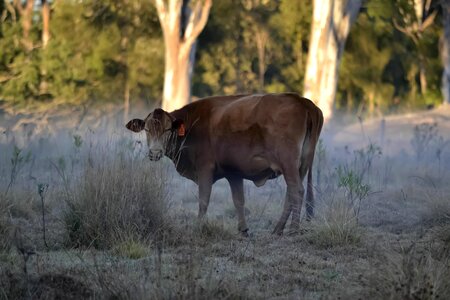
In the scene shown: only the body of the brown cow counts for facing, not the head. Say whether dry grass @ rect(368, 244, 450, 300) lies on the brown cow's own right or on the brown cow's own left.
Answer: on the brown cow's own left

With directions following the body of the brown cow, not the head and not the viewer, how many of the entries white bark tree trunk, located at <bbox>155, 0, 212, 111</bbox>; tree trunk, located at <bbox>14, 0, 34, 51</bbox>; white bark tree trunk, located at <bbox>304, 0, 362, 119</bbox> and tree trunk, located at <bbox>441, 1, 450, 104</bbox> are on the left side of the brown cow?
0

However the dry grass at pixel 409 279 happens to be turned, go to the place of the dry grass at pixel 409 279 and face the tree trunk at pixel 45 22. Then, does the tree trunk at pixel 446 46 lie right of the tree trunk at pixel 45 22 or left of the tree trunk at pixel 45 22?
right

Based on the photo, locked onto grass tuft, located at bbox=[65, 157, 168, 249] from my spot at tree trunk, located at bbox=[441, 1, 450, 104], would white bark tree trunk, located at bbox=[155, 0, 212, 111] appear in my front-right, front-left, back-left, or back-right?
front-right

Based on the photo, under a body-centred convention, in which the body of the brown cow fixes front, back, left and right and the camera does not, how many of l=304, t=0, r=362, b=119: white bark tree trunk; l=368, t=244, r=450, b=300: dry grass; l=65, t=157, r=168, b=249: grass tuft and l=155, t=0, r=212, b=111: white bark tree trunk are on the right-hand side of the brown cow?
2

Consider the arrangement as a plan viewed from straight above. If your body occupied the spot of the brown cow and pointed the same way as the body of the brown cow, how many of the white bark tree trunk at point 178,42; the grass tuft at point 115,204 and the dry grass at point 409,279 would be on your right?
1

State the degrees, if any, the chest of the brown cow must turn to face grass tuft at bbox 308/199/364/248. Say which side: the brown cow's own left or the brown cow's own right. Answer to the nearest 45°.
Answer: approximately 135° to the brown cow's own left

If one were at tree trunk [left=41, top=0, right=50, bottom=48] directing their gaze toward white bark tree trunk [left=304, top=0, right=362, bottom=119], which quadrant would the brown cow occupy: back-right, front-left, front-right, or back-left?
front-right

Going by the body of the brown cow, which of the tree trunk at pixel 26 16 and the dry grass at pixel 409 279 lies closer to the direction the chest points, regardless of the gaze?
the tree trunk

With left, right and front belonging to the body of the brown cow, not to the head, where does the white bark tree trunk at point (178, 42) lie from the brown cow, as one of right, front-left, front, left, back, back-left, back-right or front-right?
right

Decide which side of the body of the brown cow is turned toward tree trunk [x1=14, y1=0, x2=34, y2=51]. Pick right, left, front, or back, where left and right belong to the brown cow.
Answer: right

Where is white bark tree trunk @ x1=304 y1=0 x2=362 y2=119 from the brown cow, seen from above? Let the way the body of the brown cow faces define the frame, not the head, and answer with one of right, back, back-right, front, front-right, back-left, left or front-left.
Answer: right

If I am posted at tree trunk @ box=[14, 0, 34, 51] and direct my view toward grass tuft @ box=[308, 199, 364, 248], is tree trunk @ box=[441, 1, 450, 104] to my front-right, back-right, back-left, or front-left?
front-left

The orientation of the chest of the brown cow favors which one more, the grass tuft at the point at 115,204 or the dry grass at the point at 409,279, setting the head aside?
the grass tuft

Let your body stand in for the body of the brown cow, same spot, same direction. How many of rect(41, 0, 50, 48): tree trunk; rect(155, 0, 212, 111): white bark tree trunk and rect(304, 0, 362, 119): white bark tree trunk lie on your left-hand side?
0

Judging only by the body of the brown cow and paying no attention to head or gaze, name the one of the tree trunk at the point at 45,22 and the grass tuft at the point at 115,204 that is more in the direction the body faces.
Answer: the grass tuft

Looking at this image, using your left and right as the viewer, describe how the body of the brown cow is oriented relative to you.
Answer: facing to the left of the viewer

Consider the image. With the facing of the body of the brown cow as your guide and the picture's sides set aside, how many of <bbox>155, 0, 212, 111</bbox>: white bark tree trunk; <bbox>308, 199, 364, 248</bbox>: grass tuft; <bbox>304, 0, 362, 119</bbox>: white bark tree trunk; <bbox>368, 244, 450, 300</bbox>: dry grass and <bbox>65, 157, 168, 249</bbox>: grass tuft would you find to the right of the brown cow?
2
